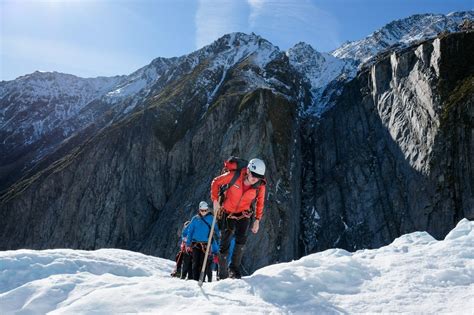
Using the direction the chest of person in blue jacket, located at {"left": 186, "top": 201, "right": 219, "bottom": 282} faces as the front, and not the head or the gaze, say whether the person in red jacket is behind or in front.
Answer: in front

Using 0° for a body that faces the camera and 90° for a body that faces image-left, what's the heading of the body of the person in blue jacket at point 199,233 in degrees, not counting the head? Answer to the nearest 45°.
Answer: approximately 0°
